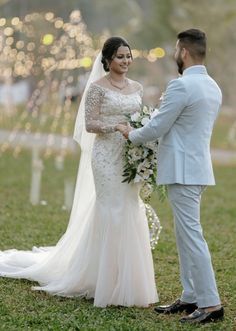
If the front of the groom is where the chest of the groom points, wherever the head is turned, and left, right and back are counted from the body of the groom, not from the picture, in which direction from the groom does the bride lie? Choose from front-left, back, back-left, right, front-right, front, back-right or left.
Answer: front

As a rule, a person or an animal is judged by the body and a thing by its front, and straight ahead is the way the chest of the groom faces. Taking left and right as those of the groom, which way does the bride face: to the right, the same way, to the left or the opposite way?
the opposite way

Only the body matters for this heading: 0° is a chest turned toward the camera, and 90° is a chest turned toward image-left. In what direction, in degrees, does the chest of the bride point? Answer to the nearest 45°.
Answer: approximately 315°

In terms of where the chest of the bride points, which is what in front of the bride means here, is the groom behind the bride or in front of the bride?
in front

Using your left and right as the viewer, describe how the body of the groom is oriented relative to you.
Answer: facing away from the viewer and to the left of the viewer

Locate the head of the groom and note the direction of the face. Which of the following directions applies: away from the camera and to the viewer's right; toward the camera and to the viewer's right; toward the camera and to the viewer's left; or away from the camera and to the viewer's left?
away from the camera and to the viewer's left

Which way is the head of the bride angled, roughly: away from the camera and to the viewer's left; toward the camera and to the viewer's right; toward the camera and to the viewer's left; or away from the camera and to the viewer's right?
toward the camera and to the viewer's right
